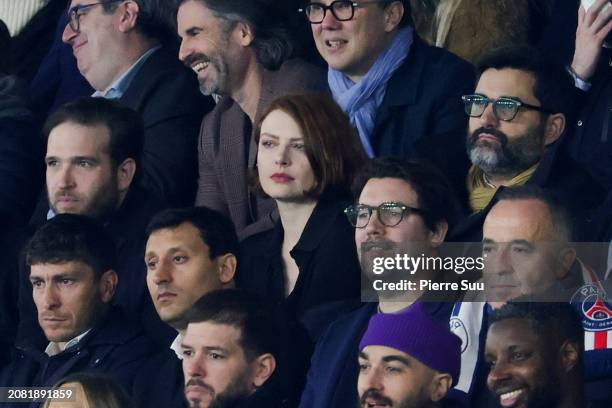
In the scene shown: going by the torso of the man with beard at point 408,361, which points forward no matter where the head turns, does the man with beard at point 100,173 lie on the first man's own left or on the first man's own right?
on the first man's own right

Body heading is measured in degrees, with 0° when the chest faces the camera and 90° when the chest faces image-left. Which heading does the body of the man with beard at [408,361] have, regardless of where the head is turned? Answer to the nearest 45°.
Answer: approximately 45°

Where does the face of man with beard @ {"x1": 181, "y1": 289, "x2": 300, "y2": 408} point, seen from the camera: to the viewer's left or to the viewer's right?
to the viewer's left

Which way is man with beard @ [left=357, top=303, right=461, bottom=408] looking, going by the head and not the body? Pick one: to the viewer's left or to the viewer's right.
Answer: to the viewer's left

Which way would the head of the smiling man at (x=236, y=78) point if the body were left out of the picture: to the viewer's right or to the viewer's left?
to the viewer's left

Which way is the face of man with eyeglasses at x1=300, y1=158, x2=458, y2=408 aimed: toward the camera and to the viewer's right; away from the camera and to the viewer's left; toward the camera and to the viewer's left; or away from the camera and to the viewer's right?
toward the camera and to the viewer's left
